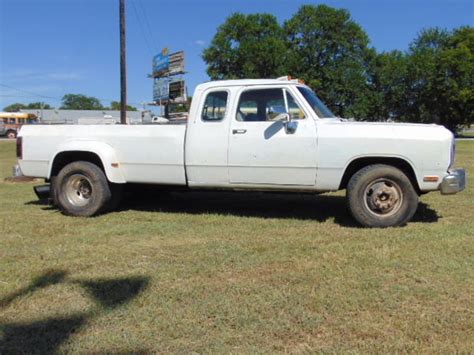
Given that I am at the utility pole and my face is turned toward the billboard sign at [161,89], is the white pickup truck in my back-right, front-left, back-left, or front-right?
back-right

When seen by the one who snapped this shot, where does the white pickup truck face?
facing to the right of the viewer

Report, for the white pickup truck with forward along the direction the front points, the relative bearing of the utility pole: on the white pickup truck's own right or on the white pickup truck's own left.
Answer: on the white pickup truck's own left

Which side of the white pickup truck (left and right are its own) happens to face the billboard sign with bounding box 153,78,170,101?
left
